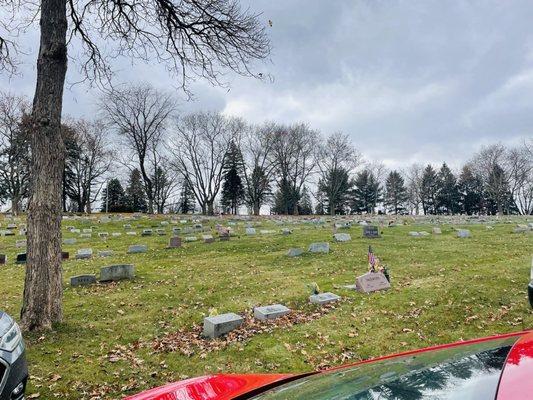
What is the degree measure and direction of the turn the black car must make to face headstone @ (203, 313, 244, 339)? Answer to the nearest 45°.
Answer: approximately 90° to its left

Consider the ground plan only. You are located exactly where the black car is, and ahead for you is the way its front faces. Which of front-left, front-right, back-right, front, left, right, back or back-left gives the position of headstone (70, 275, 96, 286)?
back-left

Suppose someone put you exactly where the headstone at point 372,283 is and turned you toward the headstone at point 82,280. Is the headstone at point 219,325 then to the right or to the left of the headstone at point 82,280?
left

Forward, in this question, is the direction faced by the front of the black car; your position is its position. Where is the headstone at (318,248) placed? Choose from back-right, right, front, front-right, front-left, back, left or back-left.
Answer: left

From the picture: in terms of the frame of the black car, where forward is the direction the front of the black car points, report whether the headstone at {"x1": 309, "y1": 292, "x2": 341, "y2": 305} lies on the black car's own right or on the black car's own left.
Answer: on the black car's own left

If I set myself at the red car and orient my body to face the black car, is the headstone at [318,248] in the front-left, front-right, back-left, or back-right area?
front-right

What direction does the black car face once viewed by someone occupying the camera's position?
facing the viewer and to the right of the viewer

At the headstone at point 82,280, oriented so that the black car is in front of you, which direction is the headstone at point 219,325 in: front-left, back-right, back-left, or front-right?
front-left

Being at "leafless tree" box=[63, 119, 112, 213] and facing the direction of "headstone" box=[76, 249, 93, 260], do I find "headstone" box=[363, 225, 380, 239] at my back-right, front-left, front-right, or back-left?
front-left

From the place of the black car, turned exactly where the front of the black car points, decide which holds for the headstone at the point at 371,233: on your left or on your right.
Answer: on your left

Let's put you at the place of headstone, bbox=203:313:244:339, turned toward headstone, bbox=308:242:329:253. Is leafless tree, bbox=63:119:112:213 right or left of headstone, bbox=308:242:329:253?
left

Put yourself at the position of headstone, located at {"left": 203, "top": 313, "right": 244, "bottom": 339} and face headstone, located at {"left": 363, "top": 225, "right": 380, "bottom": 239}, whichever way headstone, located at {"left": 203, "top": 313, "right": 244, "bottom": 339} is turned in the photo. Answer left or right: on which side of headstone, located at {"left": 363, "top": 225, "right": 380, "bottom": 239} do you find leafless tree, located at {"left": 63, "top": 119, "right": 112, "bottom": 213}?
left

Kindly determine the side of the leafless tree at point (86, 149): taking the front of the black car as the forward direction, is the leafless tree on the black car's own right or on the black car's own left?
on the black car's own left

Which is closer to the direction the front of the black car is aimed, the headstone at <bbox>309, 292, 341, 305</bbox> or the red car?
the red car
